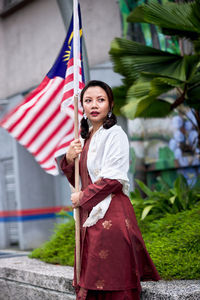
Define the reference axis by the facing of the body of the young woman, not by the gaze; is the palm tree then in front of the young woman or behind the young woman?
behind

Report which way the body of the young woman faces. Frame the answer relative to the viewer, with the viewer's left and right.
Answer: facing the viewer and to the left of the viewer

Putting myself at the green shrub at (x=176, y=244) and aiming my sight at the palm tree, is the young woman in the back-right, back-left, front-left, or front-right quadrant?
back-left

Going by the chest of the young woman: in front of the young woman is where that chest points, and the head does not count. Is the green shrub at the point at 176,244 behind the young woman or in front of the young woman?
behind

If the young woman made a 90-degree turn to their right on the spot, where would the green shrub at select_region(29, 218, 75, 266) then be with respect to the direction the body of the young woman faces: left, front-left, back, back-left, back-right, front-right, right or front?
front-right

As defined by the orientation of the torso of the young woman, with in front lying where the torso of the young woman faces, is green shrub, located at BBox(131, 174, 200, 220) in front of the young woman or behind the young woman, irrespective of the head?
behind
